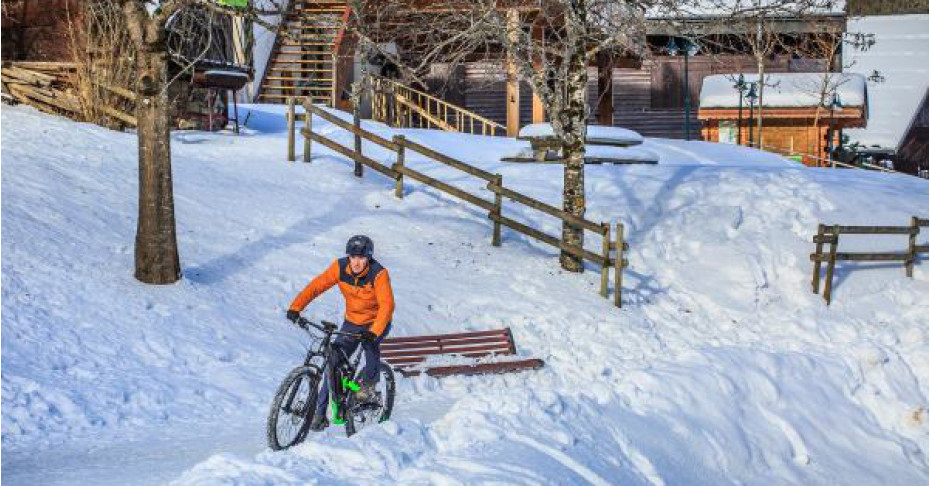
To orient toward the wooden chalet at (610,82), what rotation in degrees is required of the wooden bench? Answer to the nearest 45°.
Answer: approximately 135° to its left

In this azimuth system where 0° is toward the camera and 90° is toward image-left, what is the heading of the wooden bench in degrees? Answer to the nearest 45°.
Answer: approximately 315°

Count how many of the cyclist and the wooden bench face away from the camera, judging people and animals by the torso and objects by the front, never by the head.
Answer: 0

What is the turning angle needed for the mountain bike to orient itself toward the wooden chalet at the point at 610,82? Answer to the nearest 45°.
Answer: approximately 135° to its right

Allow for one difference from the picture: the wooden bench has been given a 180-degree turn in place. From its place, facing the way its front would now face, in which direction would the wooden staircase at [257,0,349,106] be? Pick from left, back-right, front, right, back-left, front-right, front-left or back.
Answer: front-right

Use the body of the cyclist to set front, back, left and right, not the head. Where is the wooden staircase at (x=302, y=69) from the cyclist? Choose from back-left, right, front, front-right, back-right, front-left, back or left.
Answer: back-right

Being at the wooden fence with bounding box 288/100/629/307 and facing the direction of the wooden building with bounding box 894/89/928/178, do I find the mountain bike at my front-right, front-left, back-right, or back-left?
back-right

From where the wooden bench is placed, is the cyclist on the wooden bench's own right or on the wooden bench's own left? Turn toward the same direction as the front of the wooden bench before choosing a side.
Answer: on the wooden bench's own right

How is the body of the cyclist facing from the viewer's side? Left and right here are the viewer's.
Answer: facing the viewer and to the left of the viewer

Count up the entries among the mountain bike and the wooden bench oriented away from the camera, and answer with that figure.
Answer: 0

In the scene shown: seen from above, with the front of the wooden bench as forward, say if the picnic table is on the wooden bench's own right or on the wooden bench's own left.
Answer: on the wooden bench's own left
